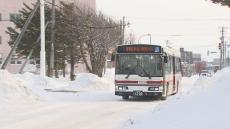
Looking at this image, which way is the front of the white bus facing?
toward the camera
